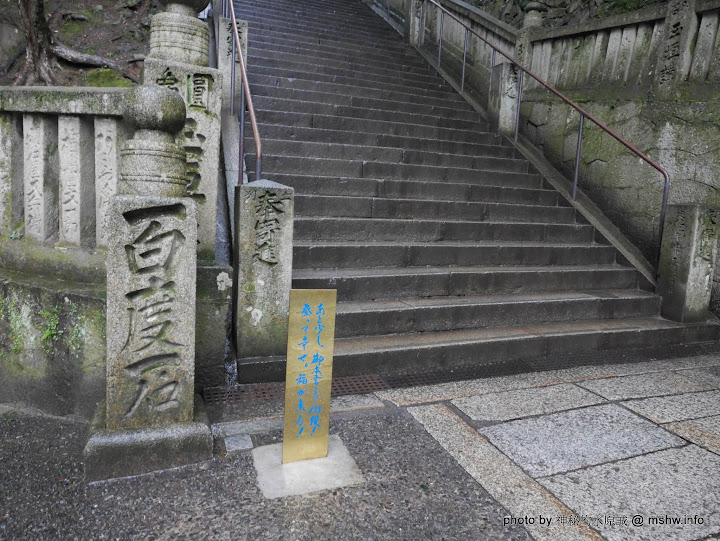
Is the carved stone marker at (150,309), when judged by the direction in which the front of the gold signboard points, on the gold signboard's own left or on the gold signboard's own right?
on the gold signboard's own right

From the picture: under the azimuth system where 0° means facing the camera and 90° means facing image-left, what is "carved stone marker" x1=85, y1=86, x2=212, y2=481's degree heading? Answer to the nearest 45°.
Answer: approximately 0°

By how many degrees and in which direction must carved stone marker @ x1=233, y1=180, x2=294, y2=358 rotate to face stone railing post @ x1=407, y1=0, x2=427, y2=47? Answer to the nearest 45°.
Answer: approximately 180°

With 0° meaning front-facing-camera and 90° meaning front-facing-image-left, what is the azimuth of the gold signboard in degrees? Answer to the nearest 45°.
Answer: approximately 0°

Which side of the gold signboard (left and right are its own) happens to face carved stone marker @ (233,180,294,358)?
back

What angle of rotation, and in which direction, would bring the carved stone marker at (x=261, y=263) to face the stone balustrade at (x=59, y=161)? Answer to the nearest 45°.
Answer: approximately 90° to its right

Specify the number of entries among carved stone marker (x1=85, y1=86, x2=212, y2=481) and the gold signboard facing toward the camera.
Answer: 2

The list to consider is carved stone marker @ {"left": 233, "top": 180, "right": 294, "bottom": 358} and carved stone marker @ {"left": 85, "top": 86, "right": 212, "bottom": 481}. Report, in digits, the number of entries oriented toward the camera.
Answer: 2

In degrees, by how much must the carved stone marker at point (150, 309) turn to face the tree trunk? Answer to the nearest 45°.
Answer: approximately 180°

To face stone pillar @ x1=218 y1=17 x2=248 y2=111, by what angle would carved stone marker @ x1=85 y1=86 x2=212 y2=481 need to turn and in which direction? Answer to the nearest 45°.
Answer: approximately 180°

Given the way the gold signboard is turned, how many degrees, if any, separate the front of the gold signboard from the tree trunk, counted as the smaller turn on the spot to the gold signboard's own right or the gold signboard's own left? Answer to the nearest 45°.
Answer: approximately 135° to the gold signboard's own right

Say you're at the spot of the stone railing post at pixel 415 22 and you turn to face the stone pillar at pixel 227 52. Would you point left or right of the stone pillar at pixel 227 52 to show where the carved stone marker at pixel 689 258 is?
left
